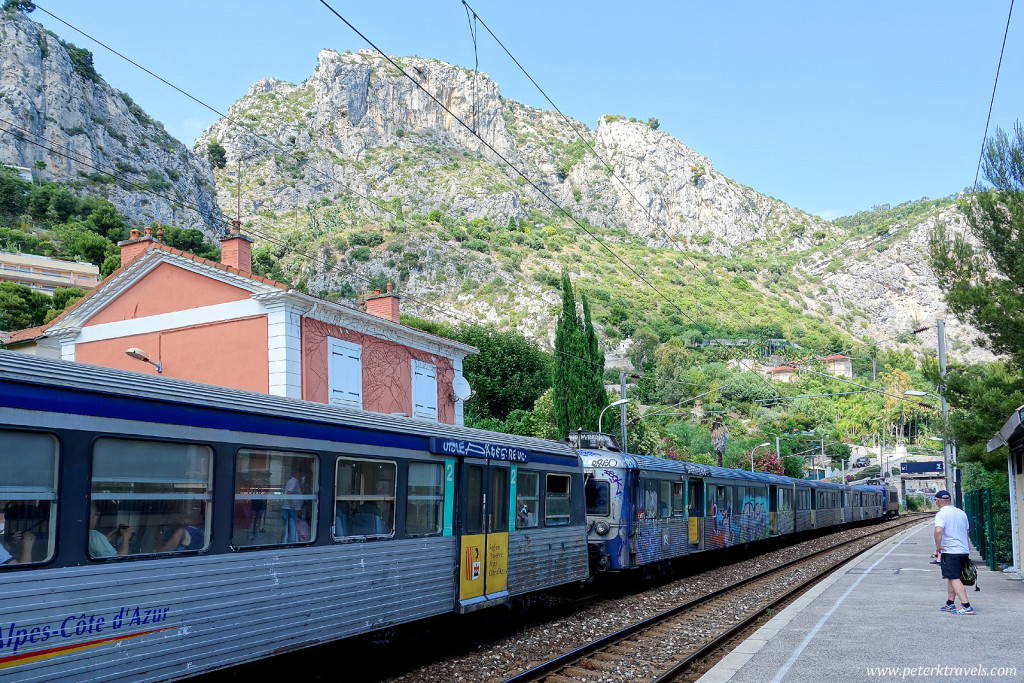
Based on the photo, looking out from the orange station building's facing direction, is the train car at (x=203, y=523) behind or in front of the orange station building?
in front

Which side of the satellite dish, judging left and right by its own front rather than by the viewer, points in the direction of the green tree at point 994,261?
front

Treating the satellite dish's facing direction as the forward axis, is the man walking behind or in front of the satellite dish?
in front

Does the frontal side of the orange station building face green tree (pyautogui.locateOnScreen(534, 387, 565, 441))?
no

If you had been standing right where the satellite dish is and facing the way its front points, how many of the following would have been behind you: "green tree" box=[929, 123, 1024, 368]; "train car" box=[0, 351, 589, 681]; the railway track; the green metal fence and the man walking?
0

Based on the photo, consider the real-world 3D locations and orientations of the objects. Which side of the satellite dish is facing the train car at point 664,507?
left

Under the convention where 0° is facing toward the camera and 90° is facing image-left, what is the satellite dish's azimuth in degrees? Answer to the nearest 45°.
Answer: approximately 315°

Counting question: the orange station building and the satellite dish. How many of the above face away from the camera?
0

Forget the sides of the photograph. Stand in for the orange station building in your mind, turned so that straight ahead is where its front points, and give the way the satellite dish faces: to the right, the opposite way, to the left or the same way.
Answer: the same way

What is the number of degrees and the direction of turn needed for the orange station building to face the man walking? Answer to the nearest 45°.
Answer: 0° — it already faces them

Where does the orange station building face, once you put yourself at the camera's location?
facing the viewer and to the right of the viewer

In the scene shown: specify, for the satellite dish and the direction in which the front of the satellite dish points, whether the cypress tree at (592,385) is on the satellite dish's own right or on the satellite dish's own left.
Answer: on the satellite dish's own left
